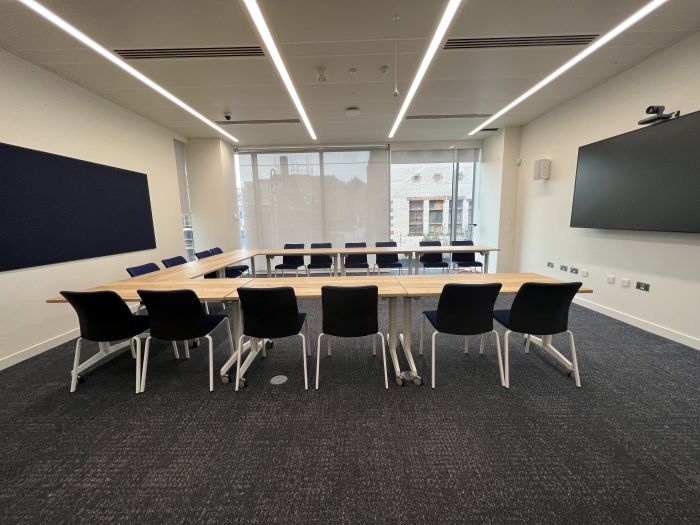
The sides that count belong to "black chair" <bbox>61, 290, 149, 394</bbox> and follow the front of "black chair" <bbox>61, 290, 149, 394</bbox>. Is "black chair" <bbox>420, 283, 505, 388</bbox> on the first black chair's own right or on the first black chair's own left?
on the first black chair's own right

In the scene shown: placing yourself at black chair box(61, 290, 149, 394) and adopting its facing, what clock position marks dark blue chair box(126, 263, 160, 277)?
dark blue chair box(126, 263, 160, 277) is roughly at 11 o'clock from black chair box(61, 290, 149, 394).

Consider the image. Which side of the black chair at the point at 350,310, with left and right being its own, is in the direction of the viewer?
back

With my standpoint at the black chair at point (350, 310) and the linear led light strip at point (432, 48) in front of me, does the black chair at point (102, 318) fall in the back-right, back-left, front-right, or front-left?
back-left

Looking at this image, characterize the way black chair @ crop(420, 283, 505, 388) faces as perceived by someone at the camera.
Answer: facing away from the viewer and to the left of the viewer

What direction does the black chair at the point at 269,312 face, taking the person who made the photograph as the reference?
facing away from the viewer

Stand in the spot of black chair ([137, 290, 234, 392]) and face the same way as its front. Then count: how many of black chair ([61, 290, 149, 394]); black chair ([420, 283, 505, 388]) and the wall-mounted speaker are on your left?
1

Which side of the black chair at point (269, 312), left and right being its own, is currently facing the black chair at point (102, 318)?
left

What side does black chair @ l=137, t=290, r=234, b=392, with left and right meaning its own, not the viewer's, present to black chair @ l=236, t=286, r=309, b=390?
right

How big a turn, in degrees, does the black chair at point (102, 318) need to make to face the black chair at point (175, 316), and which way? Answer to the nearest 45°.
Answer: approximately 90° to its right
